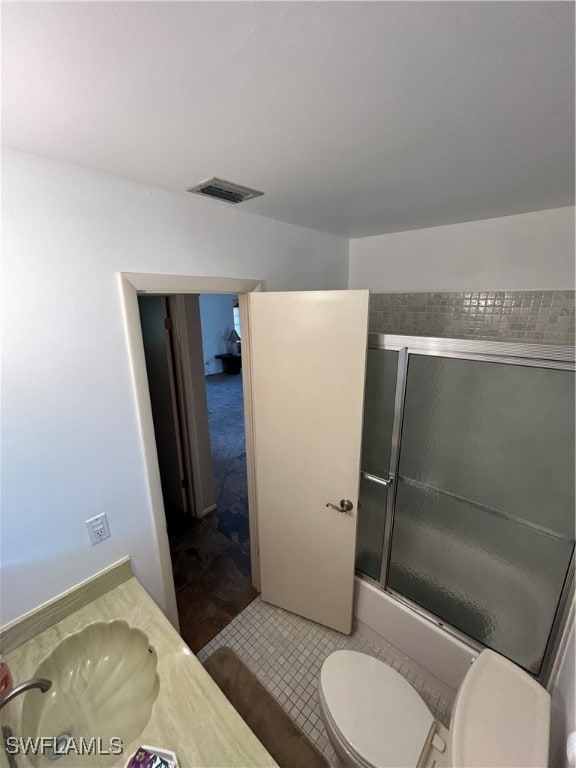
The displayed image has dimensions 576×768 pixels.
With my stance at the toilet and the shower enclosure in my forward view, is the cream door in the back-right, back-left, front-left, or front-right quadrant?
front-left

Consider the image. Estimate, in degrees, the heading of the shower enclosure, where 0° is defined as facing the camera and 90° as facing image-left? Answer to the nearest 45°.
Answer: approximately 45°

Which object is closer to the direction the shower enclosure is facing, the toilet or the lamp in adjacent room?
the toilet

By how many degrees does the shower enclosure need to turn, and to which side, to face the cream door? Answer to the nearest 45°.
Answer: approximately 45° to its right

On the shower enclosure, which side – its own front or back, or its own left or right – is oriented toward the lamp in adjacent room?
right
